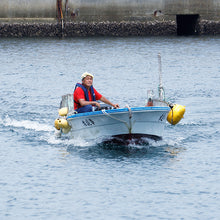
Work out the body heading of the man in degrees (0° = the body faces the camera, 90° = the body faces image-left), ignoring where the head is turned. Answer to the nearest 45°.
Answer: approximately 315°
